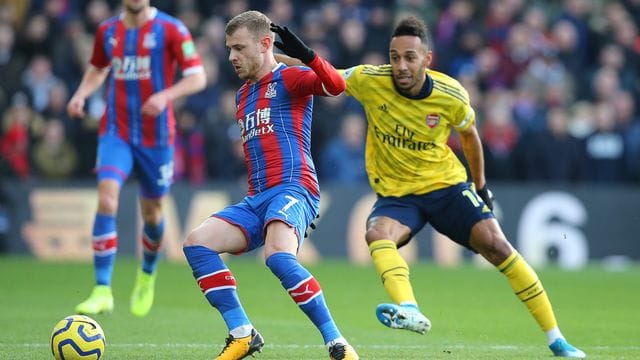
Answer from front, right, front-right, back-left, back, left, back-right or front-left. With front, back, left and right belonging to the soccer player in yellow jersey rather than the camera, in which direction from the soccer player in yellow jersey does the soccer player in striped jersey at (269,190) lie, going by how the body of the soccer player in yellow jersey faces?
front-right

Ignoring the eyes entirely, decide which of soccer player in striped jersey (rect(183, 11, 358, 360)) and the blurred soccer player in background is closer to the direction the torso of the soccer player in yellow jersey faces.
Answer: the soccer player in striped jersey

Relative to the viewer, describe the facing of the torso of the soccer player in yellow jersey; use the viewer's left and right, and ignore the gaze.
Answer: facing the viewer

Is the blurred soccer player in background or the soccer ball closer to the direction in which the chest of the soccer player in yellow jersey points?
the soccer ball

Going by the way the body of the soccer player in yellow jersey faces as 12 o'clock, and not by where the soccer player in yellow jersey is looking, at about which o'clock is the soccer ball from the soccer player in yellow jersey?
The soccer ball is roughly at 2 o'clock from the soccer player in yellow jersey.

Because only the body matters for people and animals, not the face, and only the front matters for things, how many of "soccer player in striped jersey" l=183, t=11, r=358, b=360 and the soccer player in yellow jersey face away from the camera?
0

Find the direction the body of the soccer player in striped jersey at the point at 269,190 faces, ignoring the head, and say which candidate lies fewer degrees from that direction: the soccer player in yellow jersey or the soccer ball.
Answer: the soccer ball

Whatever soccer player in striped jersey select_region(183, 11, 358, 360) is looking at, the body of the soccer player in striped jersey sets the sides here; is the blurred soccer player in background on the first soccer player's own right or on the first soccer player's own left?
on the first soccer player's own right

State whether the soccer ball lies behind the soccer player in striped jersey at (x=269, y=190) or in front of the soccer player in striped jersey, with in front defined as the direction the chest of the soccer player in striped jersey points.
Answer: in front
